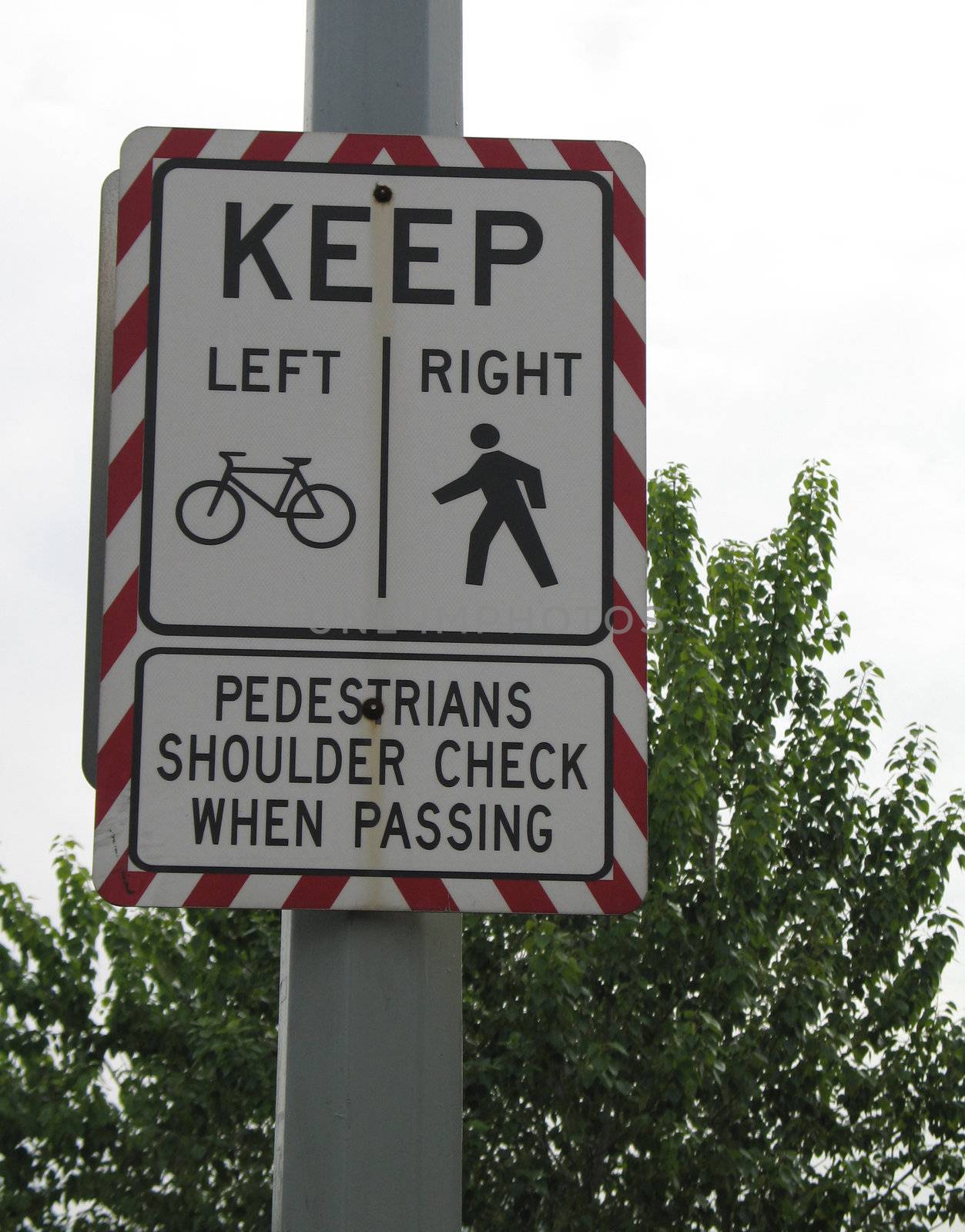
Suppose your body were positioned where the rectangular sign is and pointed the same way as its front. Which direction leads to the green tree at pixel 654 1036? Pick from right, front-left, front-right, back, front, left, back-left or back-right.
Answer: back

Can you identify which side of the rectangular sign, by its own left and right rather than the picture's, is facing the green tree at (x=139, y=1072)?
back

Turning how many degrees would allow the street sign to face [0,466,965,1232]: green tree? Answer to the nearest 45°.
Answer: approximately 180°

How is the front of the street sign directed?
toward the camera

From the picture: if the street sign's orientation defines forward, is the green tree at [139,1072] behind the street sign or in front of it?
behind
